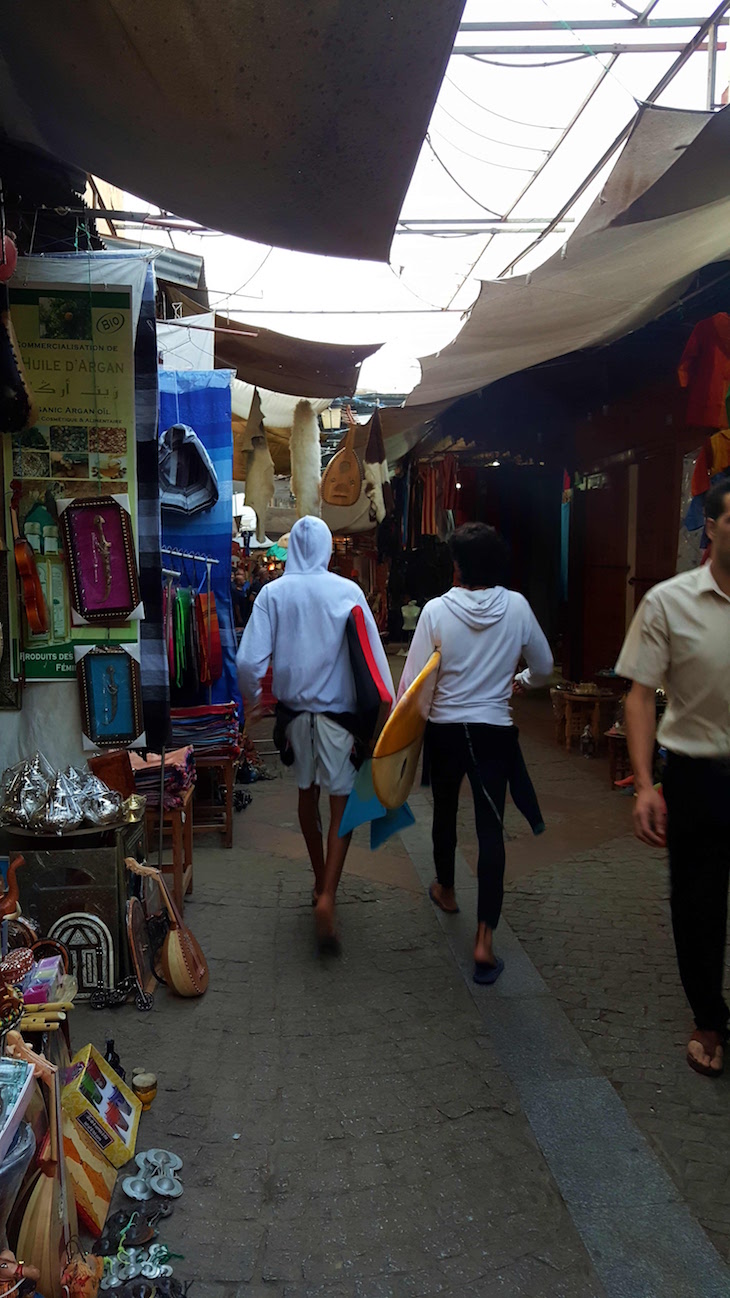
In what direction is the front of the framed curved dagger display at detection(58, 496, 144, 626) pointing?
toward the camera

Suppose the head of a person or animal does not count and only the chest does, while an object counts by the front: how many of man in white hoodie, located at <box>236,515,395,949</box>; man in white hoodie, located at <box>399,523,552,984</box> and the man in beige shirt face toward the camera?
1

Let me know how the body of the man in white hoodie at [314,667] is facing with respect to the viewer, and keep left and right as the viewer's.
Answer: facing away from the viewer

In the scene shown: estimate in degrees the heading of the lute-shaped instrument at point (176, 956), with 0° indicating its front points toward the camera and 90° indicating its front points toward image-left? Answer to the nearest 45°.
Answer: approximately 315°

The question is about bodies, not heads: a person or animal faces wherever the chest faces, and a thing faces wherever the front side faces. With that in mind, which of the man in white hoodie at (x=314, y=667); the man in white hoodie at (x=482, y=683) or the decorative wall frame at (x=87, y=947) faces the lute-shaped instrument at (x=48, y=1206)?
the decorative wall frame

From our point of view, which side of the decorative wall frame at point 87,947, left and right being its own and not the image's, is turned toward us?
front

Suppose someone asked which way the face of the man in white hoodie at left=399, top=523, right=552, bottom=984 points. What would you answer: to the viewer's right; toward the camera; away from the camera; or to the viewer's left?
away from the camera

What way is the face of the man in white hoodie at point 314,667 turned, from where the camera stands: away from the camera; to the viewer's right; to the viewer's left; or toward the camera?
away from the camera

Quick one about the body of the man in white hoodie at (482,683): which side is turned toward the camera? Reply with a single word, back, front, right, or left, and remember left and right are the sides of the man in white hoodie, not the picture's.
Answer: back

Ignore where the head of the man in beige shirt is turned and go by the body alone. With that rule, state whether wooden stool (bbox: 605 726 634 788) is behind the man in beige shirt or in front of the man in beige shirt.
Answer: behind

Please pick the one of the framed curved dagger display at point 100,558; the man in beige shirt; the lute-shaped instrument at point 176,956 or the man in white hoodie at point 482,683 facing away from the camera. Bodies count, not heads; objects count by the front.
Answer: the man in white hoodie

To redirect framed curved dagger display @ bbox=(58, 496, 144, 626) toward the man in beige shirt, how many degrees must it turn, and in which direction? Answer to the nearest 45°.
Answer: approximately 45° to its left
